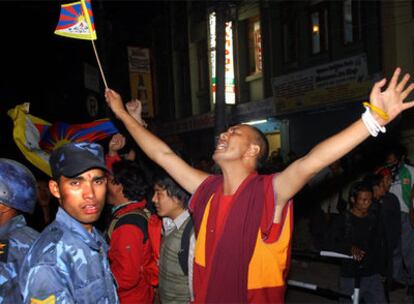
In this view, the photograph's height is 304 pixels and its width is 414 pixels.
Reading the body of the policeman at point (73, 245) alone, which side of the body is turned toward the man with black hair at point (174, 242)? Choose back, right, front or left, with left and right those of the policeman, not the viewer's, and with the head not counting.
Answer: left

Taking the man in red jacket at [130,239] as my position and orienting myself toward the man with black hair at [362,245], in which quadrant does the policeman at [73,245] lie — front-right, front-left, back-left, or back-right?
back-right
